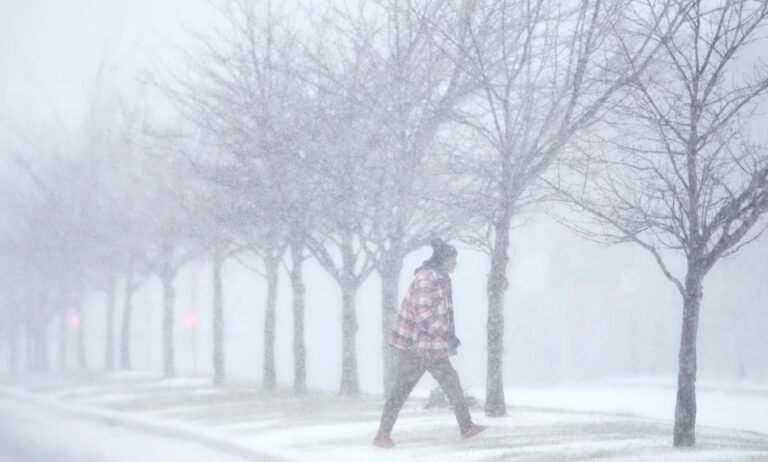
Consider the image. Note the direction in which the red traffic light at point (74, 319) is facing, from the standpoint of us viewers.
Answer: facing the viewer

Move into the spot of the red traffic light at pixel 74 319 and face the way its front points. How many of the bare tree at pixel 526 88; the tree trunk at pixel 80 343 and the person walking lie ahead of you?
3

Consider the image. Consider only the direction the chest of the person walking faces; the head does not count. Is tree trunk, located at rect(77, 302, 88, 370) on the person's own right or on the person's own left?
on the person's own left

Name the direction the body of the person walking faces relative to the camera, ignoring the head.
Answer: to the viewer's right

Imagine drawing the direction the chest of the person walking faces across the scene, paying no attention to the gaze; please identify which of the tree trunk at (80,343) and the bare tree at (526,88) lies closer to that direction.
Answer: the bare tree

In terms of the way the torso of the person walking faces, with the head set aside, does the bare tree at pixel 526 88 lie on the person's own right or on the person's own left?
on the person's own left

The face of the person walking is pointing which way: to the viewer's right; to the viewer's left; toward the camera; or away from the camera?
to the viewer's right

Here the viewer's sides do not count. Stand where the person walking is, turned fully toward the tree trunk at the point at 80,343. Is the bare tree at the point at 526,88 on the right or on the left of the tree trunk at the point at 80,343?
right

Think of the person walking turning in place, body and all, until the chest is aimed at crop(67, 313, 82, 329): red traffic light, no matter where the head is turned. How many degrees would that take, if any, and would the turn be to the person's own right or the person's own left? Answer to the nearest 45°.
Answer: approximately 90° to the person's own left

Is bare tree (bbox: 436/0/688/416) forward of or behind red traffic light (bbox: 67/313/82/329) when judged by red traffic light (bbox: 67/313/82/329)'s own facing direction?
forward

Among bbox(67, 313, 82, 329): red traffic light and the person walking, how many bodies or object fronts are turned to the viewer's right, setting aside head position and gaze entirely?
1

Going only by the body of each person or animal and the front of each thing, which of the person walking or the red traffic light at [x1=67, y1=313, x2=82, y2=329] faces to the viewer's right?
the person walking

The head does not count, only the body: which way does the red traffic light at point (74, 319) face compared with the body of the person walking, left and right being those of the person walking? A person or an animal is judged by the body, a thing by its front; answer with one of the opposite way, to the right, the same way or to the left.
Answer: to the right

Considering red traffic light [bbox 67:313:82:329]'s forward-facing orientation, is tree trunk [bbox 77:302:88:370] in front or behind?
in front
